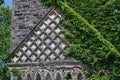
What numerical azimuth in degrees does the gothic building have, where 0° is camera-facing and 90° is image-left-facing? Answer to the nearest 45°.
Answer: approximately 0°
